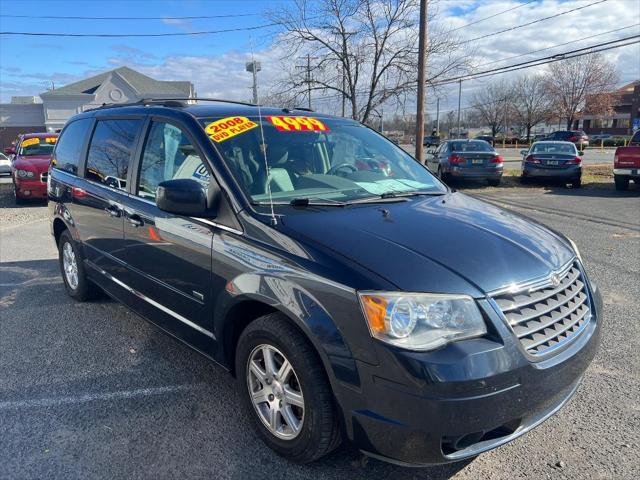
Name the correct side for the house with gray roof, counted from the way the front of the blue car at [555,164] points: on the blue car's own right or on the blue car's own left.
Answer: on the blue car's own left

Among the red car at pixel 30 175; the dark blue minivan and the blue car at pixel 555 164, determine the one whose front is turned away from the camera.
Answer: the blue car

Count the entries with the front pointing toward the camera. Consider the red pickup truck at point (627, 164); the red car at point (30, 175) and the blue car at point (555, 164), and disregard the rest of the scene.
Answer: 1

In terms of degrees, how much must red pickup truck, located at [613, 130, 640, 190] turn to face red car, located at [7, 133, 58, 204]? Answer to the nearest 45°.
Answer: approximately 135° to its left

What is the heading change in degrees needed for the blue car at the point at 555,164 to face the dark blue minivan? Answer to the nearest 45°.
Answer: approximately 180°

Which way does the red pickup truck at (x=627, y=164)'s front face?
away from the camera

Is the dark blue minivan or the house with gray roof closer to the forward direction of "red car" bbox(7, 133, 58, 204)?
the dark blue minivan

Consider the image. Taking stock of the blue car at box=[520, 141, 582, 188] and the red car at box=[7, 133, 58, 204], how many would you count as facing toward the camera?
1

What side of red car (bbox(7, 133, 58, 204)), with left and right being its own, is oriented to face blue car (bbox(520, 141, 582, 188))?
left

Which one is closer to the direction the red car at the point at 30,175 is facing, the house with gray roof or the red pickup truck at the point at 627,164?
the red pickup truck

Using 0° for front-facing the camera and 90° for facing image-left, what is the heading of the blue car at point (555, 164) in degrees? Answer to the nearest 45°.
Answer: approximately 180°
